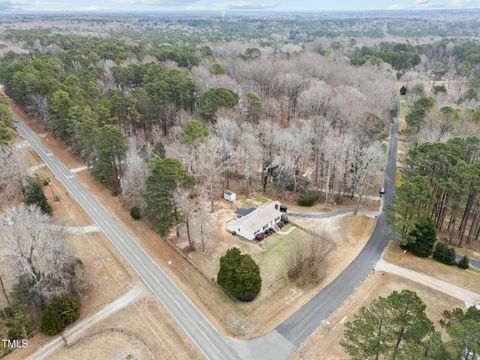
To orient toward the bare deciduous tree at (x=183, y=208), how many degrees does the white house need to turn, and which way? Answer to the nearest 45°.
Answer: approximately 90° to its right

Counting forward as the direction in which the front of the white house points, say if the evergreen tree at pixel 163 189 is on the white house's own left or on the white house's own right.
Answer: on the white house's own right

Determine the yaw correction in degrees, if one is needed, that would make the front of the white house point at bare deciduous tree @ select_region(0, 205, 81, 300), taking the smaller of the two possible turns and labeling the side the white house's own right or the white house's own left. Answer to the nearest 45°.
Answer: approximately 90° to the white house's own right

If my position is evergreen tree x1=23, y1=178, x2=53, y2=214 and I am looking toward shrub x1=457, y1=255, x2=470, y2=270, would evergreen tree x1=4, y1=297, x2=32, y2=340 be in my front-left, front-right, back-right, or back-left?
front-right
